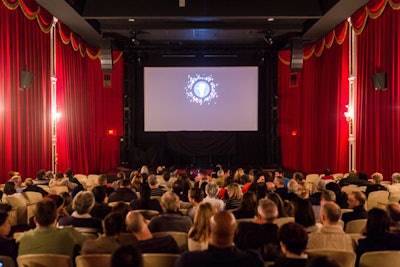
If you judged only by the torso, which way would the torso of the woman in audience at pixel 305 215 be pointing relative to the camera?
away from the camera

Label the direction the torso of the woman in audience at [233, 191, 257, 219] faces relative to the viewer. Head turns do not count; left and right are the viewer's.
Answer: facing away from the viewer

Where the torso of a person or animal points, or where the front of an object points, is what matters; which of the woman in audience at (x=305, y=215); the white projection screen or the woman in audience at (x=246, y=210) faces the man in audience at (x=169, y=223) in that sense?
the white projection screen

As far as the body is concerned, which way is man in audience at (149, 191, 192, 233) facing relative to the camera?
away from the camera

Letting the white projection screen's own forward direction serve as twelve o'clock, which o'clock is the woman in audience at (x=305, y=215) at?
The woman in audience is roughly at 12 o'clock from the white projection screen.

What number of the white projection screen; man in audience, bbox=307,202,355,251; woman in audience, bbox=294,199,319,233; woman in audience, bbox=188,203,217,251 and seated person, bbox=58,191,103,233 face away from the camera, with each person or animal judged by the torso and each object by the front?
4

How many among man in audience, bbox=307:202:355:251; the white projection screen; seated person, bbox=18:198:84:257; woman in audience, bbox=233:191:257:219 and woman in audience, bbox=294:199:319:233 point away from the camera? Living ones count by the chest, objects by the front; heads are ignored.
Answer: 4

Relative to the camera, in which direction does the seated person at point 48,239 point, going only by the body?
away from the camera

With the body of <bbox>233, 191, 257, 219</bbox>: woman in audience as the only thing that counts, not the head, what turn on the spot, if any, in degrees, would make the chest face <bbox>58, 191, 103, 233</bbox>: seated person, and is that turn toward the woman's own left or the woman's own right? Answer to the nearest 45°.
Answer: approximately 135° to the woman's own left

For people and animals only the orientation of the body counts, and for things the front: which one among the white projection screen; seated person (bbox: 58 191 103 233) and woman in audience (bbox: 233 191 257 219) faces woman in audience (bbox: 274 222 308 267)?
the white projection screen

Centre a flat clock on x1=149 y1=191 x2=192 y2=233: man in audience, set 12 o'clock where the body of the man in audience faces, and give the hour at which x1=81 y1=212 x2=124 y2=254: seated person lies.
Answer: The seated person is roughly at 7 o'clock from the man in audience.

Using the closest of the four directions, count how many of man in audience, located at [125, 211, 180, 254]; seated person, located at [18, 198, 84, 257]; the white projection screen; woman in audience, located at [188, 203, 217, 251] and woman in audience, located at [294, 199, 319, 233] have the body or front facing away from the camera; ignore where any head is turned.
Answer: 4

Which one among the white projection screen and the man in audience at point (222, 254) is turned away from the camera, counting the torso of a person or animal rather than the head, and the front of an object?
the man in audience

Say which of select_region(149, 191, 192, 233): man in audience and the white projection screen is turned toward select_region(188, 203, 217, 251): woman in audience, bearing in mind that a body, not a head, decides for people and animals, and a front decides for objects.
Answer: the white projection screen

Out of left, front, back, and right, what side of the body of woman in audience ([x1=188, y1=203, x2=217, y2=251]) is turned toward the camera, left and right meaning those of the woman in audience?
back
